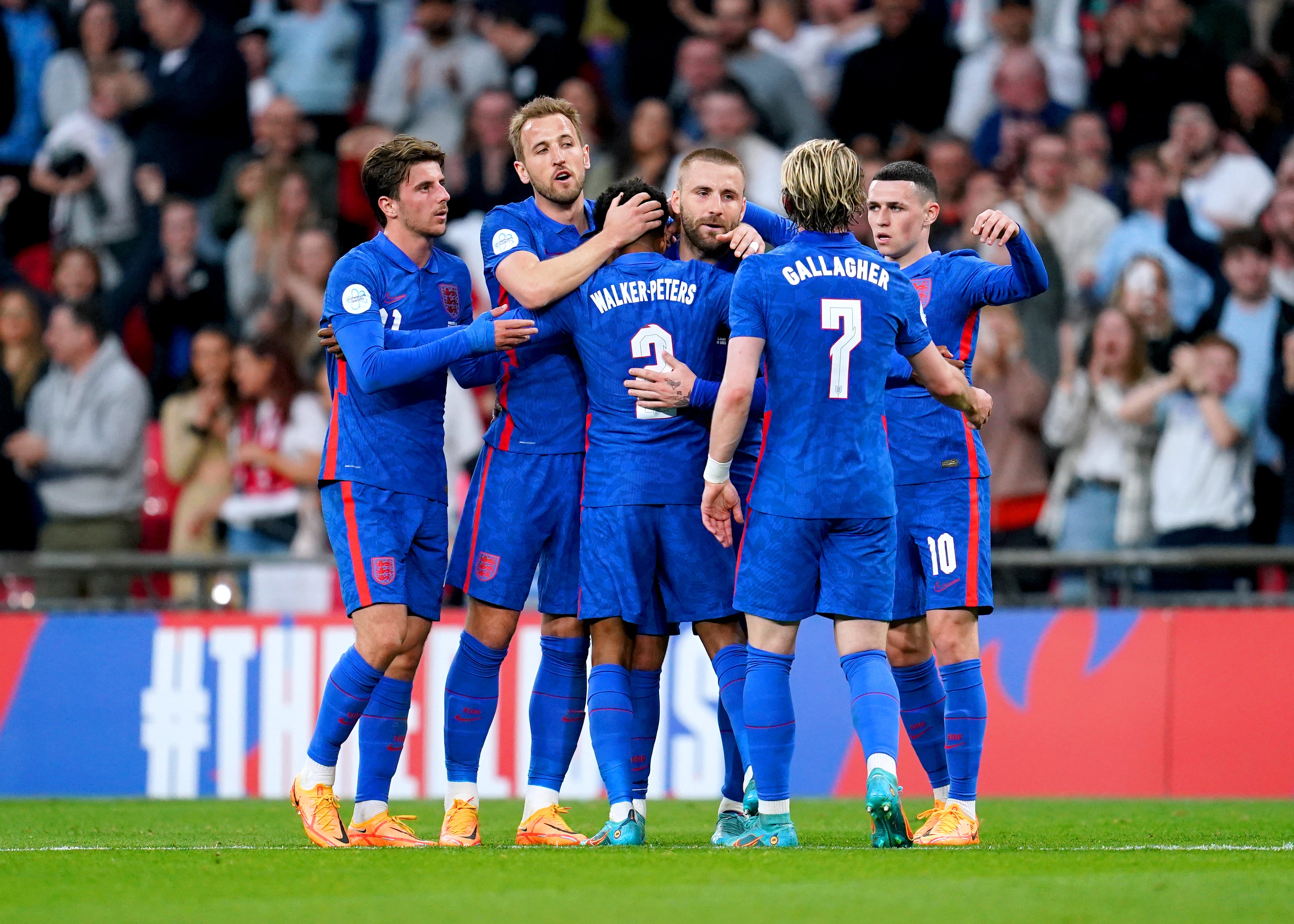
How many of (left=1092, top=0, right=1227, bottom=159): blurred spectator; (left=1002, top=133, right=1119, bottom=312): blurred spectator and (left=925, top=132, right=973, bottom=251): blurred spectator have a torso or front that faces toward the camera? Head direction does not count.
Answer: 3

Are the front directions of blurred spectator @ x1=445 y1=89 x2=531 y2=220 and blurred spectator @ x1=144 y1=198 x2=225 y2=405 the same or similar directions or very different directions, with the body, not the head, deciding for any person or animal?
same or similar directions

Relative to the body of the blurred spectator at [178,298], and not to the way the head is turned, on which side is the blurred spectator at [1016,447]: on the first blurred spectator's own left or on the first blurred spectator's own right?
on the first blurred spectator's own left

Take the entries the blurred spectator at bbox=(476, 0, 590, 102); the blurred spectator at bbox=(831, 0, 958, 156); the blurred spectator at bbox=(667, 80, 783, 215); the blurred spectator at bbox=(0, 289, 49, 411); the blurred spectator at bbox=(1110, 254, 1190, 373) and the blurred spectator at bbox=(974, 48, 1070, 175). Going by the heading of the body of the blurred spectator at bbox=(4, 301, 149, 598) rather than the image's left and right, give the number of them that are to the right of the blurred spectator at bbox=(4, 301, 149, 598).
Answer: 1

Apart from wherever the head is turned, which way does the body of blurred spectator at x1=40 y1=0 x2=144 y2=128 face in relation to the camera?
toward the camera

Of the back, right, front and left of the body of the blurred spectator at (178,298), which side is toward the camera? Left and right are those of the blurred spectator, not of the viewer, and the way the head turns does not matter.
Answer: front

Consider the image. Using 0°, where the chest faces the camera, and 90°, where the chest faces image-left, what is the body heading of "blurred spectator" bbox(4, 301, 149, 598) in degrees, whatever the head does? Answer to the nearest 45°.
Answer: approximately 45°

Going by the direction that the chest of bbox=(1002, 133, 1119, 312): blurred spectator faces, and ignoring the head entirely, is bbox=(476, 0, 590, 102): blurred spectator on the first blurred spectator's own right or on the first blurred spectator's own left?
on the first blurred spectator's own right

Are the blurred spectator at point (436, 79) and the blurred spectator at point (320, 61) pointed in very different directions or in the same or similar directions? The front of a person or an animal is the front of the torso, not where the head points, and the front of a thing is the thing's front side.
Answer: same or similar directions

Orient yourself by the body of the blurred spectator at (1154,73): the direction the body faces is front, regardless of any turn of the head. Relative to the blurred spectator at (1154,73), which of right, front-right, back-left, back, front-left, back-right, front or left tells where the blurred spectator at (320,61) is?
right

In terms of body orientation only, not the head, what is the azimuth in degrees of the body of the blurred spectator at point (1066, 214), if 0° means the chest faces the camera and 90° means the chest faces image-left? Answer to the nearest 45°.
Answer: approximately 0°

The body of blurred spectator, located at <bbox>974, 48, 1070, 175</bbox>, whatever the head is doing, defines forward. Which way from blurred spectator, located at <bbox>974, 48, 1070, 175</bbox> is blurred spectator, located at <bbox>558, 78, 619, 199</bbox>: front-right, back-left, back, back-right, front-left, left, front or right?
right

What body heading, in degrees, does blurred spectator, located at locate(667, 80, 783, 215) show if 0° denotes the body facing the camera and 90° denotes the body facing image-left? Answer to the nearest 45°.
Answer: approximately 0°

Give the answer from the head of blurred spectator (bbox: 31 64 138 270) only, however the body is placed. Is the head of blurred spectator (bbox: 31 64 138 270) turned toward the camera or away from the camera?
toward the camera
